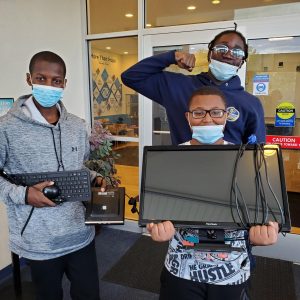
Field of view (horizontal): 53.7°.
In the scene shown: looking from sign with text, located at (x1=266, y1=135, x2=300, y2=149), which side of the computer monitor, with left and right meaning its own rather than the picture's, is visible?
back

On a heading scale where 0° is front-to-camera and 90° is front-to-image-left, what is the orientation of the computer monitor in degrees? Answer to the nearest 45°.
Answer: approximately 0°

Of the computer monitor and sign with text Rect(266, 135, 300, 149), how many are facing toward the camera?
2

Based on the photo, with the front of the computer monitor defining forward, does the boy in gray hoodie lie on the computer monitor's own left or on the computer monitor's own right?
on the computer monitor's own right

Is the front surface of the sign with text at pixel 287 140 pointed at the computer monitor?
yes
